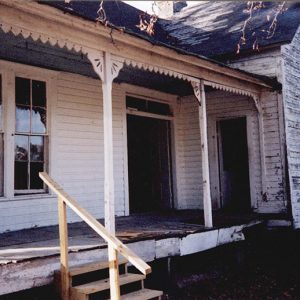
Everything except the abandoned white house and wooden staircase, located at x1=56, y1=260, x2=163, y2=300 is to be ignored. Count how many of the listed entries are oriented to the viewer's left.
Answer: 0

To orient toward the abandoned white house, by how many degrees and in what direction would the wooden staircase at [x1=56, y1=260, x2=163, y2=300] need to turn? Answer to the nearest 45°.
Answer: approximately 135° to its left

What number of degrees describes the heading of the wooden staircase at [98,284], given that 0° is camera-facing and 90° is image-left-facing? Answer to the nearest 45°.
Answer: approximately 315°
